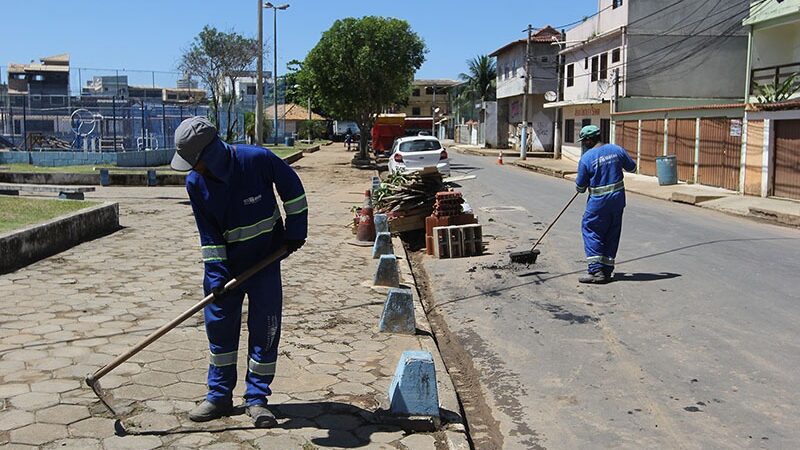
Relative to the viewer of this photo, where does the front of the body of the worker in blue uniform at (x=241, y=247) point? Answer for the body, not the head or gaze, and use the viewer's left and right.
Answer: facing the viewer and to the left of the viewer

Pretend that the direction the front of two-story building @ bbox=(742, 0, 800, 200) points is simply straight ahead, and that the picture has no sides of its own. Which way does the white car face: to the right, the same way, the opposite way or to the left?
to the right

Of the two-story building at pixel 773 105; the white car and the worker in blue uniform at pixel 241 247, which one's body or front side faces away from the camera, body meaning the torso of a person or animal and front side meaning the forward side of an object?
the white car

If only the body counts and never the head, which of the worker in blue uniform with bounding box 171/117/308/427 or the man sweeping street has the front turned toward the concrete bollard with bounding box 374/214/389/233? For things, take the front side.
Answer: the man sweeping street

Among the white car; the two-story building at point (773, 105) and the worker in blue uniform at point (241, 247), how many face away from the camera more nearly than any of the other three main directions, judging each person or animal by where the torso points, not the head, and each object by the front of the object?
1

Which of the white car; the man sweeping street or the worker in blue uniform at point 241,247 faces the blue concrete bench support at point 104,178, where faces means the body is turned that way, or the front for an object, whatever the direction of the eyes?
the man sweeping street

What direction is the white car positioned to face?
away from the camera

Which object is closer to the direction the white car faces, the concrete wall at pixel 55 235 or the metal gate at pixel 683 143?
the metal gate

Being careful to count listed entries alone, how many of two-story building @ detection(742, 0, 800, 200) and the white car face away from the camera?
1

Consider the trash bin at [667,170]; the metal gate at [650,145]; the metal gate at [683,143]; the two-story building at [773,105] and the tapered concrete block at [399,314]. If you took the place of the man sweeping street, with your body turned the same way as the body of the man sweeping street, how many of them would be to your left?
1

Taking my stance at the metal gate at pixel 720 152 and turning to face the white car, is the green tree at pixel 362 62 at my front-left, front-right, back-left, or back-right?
front-right

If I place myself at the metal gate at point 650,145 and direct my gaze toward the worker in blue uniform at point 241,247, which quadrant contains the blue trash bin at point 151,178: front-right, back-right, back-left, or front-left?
front-right

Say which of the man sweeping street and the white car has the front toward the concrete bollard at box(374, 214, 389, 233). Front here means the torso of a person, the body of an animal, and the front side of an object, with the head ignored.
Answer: the man sweeping street
